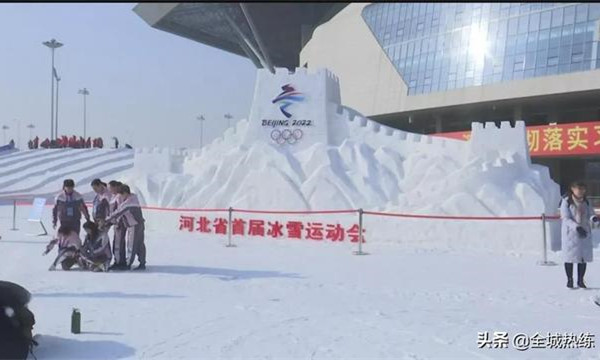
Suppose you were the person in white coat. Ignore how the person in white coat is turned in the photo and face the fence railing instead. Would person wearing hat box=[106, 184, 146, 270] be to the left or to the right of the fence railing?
left

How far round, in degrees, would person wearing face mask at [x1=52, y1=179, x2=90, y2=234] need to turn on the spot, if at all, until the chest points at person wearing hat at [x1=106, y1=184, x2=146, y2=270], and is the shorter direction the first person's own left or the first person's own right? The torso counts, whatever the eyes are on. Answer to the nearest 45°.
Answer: approximately 45° to the first person's own left

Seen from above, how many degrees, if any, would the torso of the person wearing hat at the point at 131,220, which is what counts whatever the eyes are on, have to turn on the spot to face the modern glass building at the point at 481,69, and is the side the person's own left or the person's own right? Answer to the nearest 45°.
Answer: approximately 135° to the person's own right

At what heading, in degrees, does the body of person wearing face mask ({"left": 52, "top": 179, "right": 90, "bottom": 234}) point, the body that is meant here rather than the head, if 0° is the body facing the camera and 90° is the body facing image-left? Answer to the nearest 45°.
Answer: approximately 0°

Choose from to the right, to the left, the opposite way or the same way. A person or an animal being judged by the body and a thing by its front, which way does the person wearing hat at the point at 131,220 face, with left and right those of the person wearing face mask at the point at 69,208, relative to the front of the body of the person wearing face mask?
to the right

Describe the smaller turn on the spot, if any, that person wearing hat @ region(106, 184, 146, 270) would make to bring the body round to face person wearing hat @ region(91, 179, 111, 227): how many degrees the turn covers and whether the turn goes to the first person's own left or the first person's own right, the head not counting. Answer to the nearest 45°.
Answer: approximately 45° to the first person's own right

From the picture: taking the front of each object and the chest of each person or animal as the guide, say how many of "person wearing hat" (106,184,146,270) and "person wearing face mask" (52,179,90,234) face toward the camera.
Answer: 1

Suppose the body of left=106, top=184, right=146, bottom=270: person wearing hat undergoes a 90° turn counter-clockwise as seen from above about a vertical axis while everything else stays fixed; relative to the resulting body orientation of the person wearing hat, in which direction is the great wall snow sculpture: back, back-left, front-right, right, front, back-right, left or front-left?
back-left

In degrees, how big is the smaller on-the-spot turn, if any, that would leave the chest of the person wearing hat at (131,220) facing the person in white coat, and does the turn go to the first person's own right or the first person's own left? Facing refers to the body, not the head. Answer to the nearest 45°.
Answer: approximately 135° to the first person's own left

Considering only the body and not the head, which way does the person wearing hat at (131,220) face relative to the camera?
to the viewer's left

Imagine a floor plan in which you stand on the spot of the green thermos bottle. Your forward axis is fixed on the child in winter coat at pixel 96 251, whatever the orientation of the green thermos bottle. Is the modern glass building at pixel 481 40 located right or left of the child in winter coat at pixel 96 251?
right
